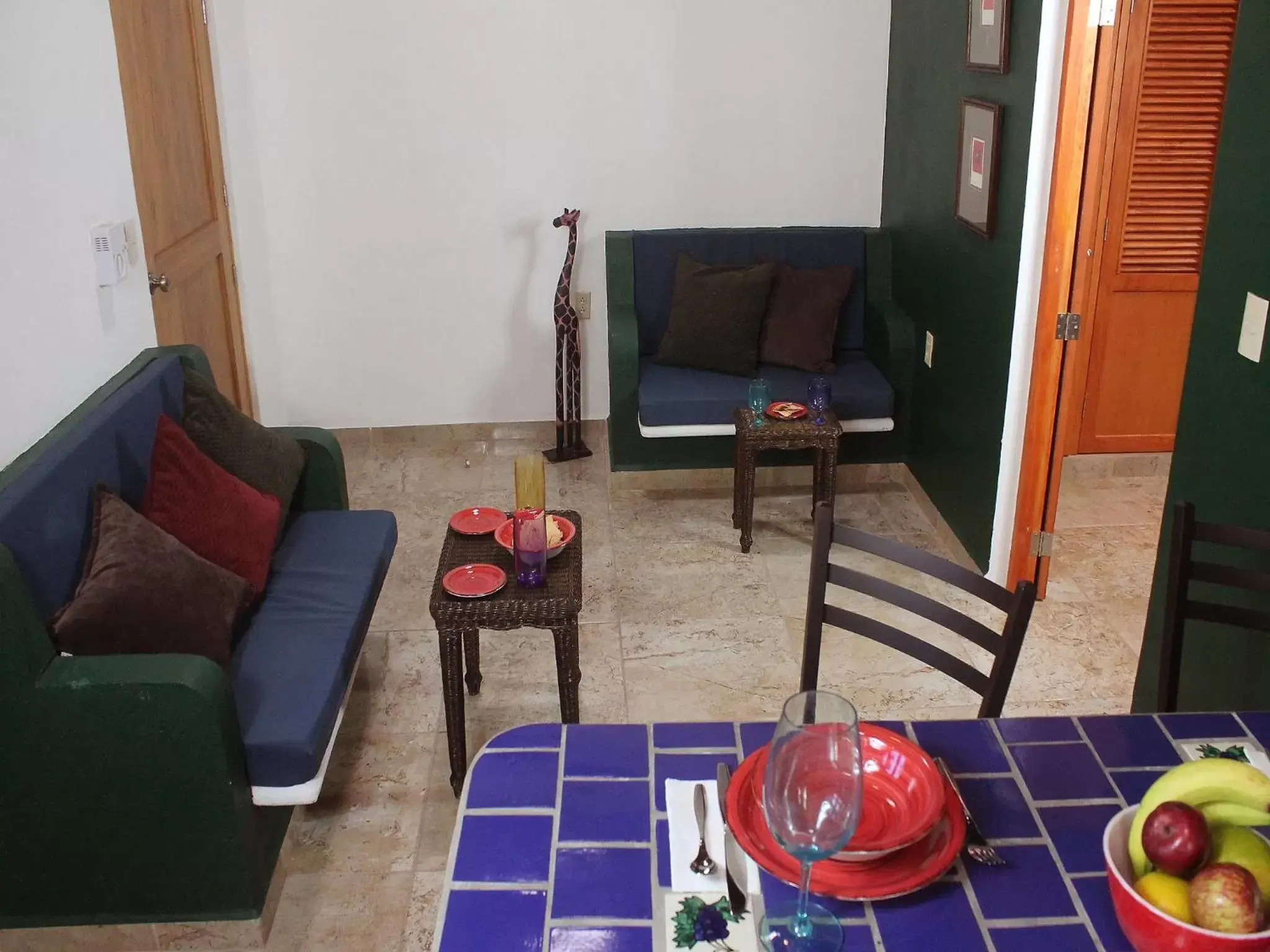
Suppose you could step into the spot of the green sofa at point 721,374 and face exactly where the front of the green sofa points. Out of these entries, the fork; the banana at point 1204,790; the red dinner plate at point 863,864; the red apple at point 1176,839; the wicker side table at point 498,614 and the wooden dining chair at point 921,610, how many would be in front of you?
6

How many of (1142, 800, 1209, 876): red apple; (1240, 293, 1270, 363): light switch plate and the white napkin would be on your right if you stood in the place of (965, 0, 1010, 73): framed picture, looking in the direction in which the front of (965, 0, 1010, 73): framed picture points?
0

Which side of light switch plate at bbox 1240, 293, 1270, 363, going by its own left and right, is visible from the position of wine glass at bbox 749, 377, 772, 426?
right

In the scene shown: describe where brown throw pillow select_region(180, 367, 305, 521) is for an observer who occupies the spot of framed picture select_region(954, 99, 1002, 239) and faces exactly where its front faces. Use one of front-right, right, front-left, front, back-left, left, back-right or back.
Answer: front

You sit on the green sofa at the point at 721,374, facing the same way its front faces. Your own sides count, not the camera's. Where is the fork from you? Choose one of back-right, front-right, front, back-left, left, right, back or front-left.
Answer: front

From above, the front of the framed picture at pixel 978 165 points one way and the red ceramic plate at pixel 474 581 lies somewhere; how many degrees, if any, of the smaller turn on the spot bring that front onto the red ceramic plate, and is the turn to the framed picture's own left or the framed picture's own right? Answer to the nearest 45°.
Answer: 0° — it already faces it

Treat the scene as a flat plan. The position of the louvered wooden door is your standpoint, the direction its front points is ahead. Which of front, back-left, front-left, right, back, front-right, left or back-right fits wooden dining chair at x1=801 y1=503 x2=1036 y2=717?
front

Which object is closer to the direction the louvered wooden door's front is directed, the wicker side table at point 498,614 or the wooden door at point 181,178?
the wicker side table

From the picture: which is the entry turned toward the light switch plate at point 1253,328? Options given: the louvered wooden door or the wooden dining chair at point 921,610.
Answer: the louvered wooden door

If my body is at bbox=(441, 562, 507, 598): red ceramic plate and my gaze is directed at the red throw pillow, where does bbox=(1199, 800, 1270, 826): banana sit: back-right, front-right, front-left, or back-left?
back-left

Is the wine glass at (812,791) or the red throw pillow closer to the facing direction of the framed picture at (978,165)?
the red throw pillow

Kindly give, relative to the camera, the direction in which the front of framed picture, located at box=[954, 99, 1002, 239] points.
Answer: facing the viewer and to the left of the viewer

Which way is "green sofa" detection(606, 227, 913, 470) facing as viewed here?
toward the camera

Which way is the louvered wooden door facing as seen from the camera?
toward the camera

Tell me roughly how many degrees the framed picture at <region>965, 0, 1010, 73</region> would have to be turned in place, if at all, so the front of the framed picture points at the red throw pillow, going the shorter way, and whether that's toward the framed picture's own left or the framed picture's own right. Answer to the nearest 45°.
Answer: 0° — it already faces it

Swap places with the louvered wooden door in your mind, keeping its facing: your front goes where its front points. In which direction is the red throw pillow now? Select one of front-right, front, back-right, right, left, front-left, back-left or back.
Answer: front-right

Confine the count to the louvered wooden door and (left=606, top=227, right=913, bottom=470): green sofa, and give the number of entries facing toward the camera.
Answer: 2
